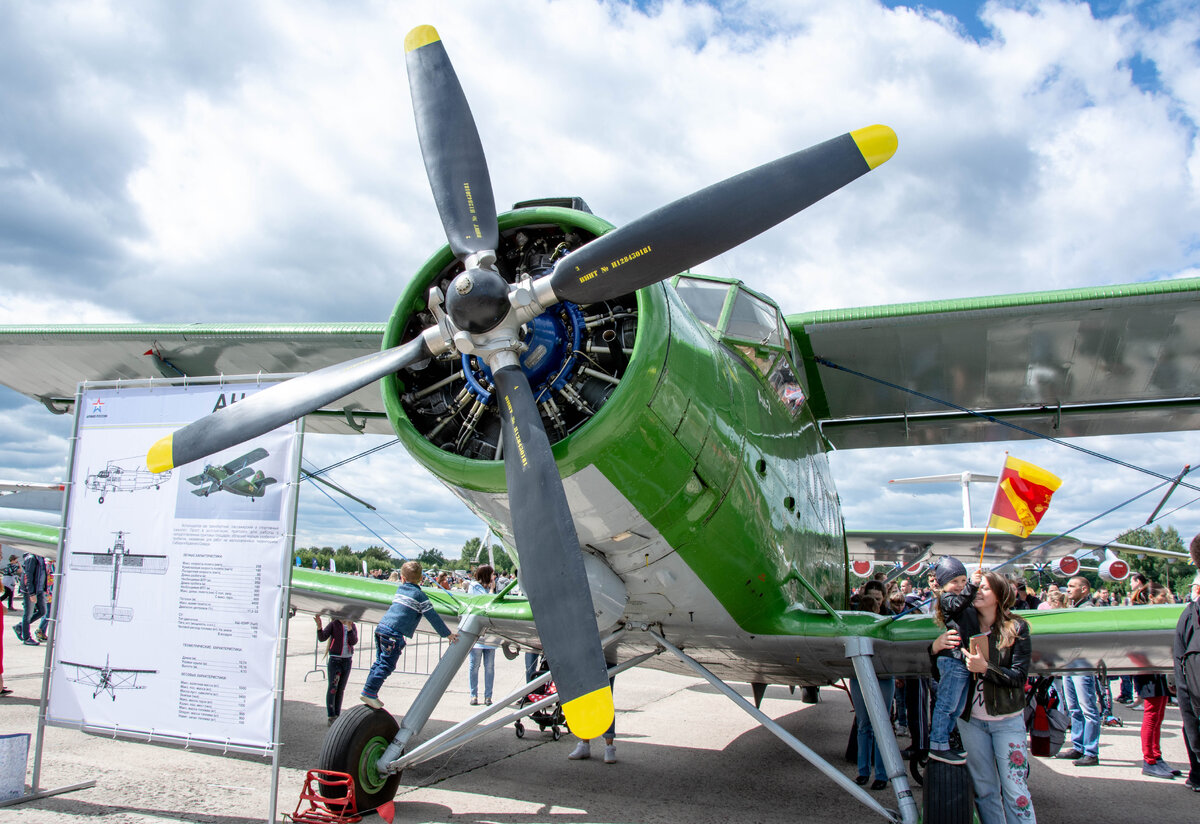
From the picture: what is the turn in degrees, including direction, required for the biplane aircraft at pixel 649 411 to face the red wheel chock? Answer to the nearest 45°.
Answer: approximately 90° to its right

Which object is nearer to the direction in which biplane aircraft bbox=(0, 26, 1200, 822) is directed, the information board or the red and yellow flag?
the information board

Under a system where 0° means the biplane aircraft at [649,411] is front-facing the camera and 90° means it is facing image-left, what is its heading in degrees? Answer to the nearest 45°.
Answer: approximately 45°

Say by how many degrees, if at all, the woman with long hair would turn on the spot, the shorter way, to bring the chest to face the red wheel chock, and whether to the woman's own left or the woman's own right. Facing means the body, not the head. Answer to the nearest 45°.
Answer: approximately 45° to the woman's own right
